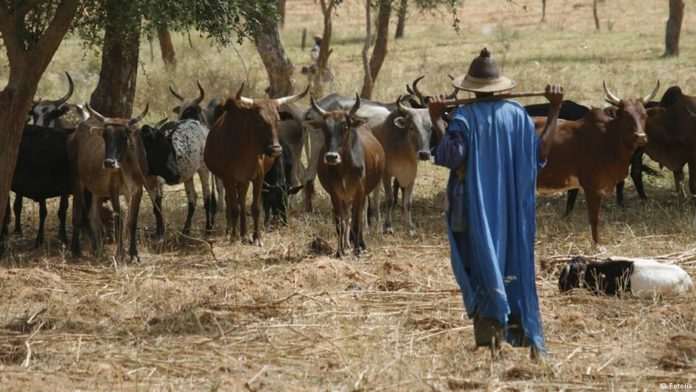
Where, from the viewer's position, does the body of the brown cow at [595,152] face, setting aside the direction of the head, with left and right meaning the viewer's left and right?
facing the viewer and to the right of the viewer

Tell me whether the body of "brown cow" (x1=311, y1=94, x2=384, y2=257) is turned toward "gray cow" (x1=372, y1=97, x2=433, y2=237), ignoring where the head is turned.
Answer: no

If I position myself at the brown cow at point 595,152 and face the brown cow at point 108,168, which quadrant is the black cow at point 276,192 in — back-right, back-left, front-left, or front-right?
front-right

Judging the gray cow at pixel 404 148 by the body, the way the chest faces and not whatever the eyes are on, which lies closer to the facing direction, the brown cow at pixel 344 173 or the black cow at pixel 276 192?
the brown cow

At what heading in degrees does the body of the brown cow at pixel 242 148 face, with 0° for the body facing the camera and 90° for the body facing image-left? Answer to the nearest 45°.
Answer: approximately 315°

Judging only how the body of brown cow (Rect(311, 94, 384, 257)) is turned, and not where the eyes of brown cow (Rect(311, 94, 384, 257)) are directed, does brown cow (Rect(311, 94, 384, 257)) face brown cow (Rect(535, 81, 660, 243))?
no

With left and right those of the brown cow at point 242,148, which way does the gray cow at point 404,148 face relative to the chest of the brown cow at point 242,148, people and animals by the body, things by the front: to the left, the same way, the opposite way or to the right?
the same way

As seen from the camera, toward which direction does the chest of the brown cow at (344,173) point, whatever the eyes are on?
toward the camera

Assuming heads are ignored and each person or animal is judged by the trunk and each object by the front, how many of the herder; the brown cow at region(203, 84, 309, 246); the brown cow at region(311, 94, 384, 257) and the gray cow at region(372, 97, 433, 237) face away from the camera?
1

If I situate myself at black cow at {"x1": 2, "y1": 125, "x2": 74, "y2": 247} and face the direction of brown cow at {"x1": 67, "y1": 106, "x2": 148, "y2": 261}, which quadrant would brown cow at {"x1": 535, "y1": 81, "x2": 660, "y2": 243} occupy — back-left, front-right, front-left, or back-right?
front-left

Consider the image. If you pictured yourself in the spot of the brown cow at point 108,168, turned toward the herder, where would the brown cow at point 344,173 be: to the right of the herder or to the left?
left

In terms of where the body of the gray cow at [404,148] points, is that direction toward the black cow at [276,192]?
no

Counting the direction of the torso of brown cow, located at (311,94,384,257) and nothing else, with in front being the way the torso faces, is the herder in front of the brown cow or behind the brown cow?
in front

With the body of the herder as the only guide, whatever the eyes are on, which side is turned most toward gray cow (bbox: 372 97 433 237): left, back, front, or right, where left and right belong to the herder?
front

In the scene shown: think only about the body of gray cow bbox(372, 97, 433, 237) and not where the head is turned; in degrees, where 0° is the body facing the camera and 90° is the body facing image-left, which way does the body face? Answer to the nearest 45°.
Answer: approximately 315°

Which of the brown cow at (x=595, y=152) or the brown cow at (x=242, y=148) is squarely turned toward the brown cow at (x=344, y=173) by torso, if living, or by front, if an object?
the brown cow at (x=242, y=148)

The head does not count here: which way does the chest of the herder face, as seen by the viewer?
away from the camera

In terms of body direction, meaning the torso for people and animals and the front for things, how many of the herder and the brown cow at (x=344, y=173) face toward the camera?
1
